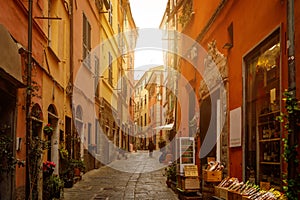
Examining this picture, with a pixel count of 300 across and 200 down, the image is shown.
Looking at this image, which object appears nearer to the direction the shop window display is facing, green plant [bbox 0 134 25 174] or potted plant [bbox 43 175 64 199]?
the green plant

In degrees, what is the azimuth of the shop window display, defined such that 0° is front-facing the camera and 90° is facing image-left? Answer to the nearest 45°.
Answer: approximately 45°

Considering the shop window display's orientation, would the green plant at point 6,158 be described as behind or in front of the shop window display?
in front

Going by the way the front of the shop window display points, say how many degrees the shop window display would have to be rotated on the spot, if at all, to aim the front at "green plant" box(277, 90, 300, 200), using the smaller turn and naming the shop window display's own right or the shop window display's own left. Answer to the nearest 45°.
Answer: approximately 45° to the shop window display's own left

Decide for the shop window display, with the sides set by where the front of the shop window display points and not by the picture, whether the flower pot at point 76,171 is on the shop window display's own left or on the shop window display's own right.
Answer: on the shop window display's own right
